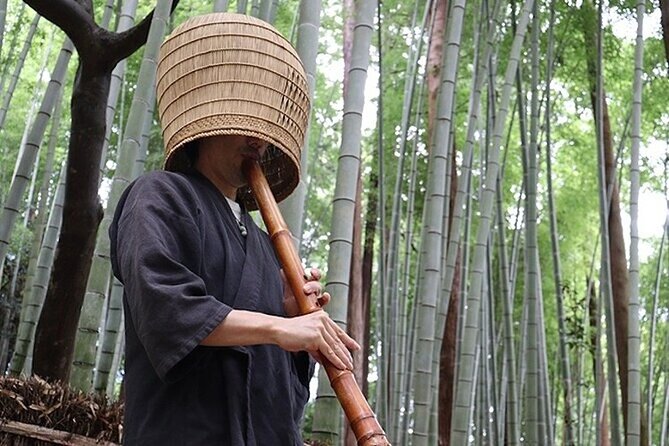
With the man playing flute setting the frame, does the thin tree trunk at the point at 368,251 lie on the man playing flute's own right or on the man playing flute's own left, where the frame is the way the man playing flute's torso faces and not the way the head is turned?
on the man playing flute's own left

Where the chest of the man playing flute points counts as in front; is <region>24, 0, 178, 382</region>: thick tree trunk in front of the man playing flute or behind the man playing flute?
behind

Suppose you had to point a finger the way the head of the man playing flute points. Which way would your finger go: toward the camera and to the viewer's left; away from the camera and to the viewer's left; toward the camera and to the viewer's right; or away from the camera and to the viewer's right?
toward the camera and to the viewer's right

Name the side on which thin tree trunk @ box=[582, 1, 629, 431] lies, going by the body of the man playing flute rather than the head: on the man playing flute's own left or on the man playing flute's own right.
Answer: on the man playing flute's own left

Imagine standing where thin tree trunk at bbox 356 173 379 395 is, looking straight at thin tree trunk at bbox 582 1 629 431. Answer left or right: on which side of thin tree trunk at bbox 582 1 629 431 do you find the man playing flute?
right

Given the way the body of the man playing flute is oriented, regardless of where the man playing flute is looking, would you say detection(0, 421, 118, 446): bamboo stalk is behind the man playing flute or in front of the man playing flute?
behind

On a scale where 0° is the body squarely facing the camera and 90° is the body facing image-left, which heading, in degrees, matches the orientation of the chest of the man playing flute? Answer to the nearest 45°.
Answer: approximately 315°
